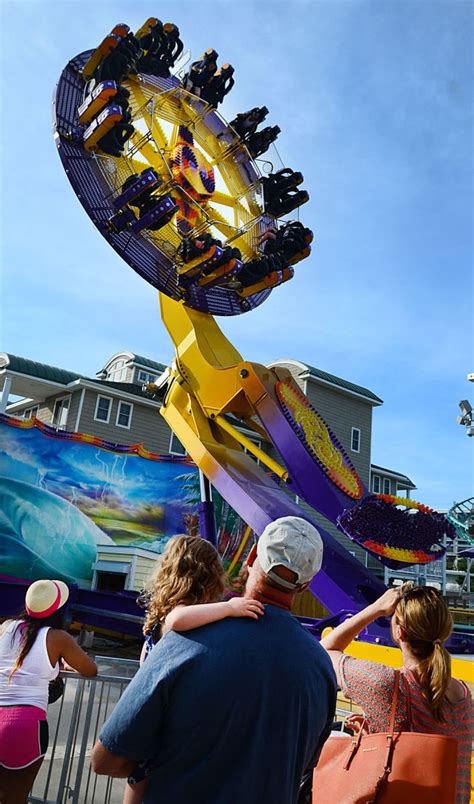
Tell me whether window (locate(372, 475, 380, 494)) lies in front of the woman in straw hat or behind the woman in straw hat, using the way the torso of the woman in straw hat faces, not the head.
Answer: in front

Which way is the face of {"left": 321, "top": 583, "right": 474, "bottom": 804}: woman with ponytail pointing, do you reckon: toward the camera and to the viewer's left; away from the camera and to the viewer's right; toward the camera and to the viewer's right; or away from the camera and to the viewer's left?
away from the camera and to the viewer's left

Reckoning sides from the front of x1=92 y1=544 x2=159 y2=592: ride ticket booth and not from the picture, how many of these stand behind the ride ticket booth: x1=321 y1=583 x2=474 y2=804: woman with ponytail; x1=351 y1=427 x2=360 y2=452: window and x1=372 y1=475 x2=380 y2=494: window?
2

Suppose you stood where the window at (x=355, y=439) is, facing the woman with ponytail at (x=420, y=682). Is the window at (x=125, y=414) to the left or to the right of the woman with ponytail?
right

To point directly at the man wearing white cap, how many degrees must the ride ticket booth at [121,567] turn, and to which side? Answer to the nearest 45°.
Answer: approximately 45° to its left

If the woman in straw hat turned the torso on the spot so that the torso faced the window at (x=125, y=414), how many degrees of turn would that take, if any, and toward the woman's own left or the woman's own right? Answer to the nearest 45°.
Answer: approximately 45° to the woman's own left

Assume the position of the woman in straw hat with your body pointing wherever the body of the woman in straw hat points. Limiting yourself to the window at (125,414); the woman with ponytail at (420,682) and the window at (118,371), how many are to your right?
1

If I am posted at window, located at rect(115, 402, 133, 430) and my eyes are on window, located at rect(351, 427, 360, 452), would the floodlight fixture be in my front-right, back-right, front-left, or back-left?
front-right

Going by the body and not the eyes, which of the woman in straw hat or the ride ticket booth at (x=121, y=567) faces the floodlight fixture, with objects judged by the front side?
the woman in straw hat

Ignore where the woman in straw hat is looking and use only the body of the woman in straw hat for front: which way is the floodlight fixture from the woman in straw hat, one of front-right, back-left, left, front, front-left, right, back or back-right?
front

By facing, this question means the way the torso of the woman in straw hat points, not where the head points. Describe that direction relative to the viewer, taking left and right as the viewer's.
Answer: facing away from the viewer and to the right of the viewer

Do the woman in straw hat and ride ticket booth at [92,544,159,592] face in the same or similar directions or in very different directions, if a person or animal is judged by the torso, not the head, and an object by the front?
very different directions

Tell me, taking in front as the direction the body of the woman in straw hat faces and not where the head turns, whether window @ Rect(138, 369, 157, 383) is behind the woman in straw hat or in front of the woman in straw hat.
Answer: in front
